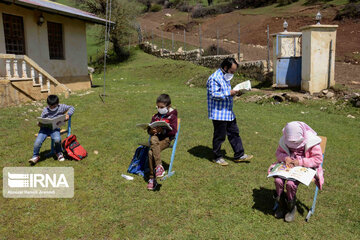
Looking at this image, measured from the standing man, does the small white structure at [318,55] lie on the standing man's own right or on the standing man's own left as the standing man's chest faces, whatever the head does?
on the standing man's own left

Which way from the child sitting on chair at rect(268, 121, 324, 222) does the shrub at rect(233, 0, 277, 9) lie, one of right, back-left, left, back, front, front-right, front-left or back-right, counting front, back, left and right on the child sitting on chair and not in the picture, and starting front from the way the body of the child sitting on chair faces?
back-right

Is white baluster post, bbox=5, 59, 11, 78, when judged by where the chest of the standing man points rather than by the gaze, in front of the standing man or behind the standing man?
behind

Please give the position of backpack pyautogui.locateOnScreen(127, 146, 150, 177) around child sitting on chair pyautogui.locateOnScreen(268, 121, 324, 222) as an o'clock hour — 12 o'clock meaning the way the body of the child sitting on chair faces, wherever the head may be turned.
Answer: The backpack is roughly at 2 o'clock from the child sitting on chair.

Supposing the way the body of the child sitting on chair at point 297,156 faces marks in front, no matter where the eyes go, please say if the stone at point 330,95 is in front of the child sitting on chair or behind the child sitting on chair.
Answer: behind

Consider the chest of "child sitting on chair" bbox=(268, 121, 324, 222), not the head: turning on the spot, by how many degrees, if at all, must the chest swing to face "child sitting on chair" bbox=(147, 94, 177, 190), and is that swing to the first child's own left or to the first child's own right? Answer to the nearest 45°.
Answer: approximately 45° to the first child's own right

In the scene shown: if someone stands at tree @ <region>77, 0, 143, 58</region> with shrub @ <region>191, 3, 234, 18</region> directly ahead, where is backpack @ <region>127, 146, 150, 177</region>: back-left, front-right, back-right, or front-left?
back-right

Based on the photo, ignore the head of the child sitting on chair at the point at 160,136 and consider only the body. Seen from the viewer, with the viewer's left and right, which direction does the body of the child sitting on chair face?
facing the viewer and to the left of the viewer

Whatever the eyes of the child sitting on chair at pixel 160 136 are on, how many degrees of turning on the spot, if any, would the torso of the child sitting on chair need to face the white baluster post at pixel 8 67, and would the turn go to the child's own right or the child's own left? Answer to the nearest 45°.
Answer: approximately 90° to the child's own right

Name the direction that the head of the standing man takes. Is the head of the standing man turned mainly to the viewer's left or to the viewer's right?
to the viewer's right

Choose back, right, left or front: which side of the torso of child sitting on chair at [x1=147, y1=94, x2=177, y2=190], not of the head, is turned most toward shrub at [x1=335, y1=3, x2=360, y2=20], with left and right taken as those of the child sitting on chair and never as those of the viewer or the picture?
back

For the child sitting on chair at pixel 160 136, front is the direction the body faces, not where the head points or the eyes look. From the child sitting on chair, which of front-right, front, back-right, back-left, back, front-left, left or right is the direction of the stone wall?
back-right
